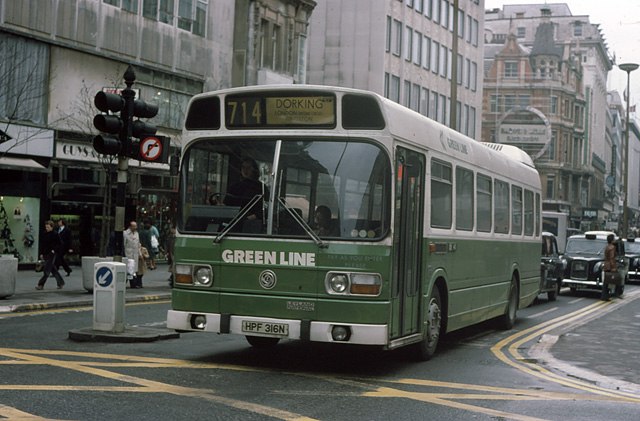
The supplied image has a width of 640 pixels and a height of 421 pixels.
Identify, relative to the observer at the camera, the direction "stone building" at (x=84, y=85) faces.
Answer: facing the viewer and to the right of the viewer

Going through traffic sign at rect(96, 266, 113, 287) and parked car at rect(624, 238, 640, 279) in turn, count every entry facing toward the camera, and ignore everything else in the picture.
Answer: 2

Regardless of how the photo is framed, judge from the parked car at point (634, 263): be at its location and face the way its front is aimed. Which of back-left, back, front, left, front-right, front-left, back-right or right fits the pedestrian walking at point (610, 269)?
front

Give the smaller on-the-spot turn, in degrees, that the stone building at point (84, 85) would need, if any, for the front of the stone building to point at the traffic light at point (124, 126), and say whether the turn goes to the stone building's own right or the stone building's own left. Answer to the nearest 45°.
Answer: approximately 45° to the stone building's own right

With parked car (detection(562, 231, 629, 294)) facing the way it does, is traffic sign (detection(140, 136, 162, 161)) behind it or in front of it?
in front

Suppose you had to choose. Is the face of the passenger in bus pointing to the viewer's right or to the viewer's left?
to the viewer's left

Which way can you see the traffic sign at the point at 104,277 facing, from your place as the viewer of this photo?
facing the viewer

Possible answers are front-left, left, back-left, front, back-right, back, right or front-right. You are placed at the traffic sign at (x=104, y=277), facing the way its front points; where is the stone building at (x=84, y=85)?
back

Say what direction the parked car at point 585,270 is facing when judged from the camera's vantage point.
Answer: facing the viewer and to the left of the viewer

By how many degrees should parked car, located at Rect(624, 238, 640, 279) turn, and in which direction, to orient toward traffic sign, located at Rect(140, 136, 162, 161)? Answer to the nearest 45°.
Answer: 0° — it already faces it

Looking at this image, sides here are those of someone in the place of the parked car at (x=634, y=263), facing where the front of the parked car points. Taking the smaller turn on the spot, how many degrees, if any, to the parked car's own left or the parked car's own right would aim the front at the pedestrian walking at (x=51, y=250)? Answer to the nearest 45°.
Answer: approximately 45° to the parked car's own right

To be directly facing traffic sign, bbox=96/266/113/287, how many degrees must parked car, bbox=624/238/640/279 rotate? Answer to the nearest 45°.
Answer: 0° — it already faces it

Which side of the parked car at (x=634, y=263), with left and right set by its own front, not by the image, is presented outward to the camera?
front
